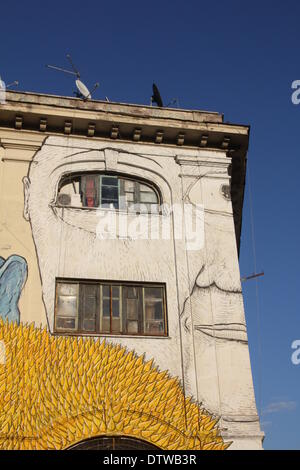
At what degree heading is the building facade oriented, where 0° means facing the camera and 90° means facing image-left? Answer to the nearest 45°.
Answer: approximately 0°
